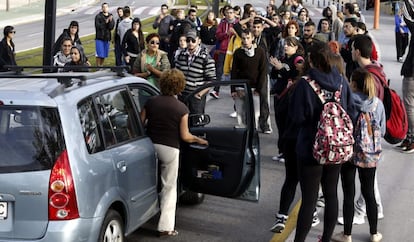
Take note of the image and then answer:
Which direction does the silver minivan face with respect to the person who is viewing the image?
facing away from the viewer and to the right of the viewer

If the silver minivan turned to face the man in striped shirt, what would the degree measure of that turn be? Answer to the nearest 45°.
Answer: approximately 45° to its left
